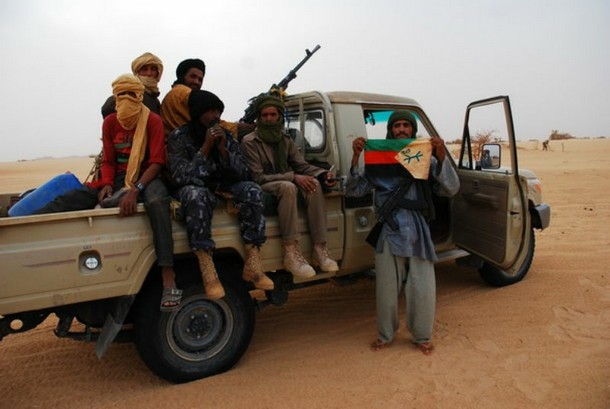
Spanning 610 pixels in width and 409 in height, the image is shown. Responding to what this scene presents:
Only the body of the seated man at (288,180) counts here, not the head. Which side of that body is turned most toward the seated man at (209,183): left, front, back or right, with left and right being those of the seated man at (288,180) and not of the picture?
right

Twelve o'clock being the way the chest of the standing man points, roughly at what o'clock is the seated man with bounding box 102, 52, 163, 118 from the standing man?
The seated man is roughly at 3 o'clock from the standing man.

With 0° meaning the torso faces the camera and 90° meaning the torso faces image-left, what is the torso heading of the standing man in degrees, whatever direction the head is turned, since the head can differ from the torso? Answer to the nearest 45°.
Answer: approximately 0°

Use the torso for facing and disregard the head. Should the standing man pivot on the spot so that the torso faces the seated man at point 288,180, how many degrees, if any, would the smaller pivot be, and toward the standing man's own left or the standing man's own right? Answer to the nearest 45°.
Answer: approximately 90° to the standing man's own right

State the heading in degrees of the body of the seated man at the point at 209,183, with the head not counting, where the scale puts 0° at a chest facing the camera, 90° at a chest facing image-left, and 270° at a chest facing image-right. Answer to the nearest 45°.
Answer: approximately 315°

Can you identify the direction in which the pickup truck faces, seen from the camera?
facing away from the viewer and to the right of the viewer

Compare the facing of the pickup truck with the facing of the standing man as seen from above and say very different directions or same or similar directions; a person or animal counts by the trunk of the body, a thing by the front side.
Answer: very different directions

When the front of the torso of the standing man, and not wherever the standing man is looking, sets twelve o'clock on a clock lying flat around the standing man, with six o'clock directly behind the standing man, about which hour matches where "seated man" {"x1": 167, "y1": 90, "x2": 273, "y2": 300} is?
The seated man is roughly at 2 o'clock from the standing man.
